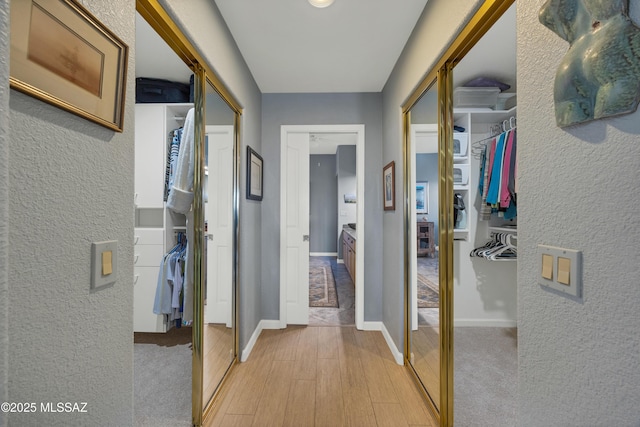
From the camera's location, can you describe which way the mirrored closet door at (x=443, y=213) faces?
facing to the left of the viewer

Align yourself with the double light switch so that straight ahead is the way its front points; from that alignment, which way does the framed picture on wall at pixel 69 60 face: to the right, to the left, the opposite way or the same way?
the opposite way

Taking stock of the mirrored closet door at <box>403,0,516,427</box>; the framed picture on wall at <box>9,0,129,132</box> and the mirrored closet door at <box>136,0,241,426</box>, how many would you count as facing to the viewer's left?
1

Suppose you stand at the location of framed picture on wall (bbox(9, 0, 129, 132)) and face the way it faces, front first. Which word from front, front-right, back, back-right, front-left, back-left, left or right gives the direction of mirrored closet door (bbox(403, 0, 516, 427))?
front-left

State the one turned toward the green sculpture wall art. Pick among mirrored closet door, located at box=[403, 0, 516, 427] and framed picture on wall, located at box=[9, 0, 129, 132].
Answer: the framed picture on wall

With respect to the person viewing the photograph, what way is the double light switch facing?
facing the viewer and to the left of the viewer

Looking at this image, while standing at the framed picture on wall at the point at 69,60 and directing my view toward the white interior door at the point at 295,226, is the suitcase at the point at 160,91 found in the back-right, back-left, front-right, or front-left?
front-left

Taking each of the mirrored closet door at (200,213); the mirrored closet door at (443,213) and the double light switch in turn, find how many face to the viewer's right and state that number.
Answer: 1

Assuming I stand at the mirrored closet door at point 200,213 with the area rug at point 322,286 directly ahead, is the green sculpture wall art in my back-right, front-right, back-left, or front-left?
back-right

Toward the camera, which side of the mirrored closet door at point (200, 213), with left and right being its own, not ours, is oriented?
right

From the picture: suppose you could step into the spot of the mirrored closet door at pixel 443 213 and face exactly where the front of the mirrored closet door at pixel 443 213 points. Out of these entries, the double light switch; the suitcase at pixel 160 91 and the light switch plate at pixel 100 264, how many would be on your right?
0

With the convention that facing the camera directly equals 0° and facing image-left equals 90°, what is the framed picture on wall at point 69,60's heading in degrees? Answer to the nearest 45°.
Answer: approximately 315°

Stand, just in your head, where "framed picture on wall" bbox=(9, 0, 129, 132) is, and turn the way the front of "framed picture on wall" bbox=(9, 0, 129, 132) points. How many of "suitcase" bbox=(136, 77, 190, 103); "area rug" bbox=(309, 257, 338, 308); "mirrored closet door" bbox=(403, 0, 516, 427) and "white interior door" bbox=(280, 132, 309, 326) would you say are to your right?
0

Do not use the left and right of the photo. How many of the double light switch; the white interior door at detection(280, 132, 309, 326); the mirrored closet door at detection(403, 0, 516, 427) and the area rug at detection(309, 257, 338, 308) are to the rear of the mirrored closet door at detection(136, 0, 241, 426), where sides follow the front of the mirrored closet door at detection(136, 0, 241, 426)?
0

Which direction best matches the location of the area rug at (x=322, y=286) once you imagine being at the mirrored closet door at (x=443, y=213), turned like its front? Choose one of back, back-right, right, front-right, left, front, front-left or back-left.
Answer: front-right

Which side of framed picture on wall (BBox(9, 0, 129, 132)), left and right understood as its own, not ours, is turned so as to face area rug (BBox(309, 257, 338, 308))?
left

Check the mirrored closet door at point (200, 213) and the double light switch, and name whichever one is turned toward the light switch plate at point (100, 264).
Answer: the double light switch
